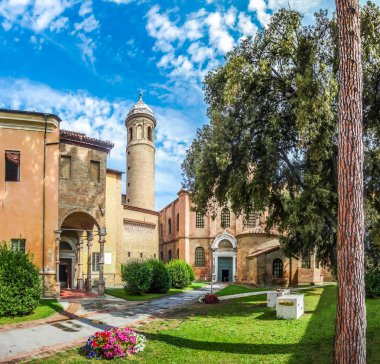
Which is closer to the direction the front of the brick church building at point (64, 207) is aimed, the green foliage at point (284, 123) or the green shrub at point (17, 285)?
the green shrub

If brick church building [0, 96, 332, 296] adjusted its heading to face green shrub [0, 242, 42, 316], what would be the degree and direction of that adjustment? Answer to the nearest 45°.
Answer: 0° — it already faces it

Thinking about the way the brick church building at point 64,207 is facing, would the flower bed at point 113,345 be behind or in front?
in front

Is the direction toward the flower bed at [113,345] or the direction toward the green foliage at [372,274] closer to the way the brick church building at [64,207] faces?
the flower bed

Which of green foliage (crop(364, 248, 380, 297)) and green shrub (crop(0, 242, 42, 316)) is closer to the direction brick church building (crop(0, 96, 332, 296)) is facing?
the green shrub

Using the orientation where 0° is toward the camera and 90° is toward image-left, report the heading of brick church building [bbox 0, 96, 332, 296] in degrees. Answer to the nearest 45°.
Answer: approximately 0°
